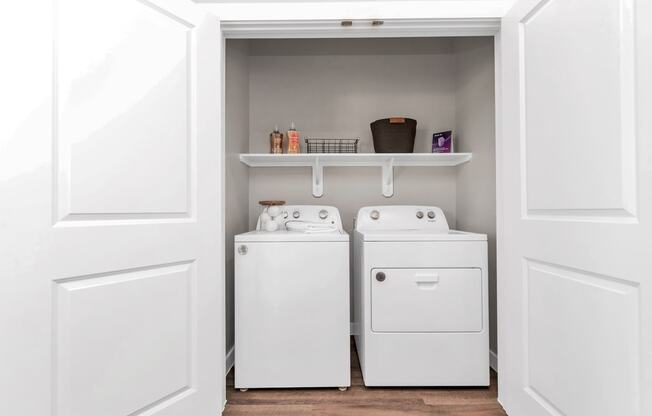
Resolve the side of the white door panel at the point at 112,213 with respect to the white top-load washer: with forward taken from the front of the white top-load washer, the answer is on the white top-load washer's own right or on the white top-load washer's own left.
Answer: on the white top-load washer's own right

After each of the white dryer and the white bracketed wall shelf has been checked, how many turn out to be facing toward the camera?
2

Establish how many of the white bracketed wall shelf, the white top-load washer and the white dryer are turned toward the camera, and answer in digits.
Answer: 3

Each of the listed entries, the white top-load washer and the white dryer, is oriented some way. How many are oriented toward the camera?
2

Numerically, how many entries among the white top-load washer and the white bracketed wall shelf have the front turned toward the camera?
2
